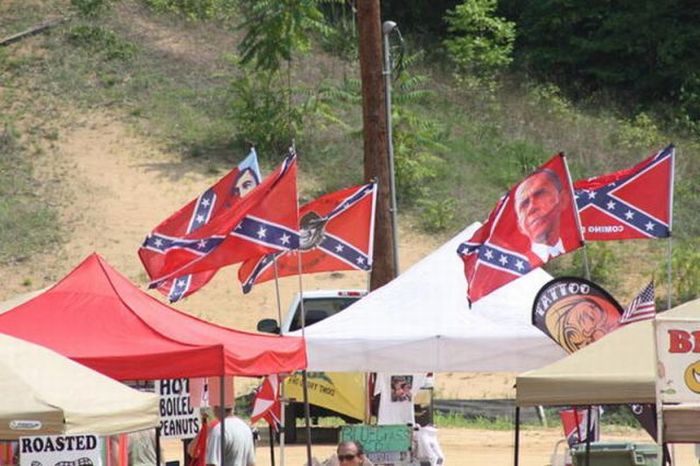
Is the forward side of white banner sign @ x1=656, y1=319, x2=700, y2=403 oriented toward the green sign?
no

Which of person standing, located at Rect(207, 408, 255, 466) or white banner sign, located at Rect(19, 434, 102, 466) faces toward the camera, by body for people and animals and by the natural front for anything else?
the white banner sign

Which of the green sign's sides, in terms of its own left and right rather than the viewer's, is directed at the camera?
front

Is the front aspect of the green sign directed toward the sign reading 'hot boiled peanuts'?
no

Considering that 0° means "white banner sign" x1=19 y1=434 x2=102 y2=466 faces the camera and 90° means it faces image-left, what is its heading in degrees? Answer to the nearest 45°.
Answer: approximately 0°

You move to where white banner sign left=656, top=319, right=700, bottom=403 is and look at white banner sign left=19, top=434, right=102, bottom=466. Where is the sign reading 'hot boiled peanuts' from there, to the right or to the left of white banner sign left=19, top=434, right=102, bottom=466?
right

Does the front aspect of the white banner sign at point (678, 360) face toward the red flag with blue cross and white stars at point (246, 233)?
no

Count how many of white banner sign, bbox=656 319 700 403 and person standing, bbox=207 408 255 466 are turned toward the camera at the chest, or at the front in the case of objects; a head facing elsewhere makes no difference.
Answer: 1

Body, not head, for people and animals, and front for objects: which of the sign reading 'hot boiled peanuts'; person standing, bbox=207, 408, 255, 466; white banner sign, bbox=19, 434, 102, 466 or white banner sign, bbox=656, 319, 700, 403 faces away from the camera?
the person standing

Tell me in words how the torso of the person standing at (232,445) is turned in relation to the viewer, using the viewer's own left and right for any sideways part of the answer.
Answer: facing away from the viewer

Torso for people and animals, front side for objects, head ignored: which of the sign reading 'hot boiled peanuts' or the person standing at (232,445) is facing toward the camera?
the sign reading 'hot boiled peanuts'

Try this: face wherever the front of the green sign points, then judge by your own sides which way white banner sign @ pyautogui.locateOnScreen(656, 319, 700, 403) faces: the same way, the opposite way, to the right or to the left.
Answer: the same way

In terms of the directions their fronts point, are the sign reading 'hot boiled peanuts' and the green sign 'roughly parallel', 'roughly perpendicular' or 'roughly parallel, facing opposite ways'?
roughly parallel

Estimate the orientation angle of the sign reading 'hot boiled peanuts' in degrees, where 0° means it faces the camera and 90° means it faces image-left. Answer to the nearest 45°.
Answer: approximately 0°

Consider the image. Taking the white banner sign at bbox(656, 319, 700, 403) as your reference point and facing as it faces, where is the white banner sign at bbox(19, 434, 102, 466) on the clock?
the white banner sign at bbox(19, 434, 102, 466) is roughly at 3 o'clock from the white banner sign at bbox(656, 319, 700, 403).

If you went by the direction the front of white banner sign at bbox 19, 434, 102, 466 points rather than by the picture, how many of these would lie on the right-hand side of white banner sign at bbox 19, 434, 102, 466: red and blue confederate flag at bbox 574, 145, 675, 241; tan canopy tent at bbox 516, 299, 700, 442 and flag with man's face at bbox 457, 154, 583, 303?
0

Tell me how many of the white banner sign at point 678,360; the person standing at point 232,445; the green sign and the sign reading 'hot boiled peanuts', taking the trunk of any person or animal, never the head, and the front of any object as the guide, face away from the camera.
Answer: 1

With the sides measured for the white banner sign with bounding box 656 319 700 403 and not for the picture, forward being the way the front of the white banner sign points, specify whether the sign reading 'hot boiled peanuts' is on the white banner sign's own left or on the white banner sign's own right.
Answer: on the white banner sign's own right

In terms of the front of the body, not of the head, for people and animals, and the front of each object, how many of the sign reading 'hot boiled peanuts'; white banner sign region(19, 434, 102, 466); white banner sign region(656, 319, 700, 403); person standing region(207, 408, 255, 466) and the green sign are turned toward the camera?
4

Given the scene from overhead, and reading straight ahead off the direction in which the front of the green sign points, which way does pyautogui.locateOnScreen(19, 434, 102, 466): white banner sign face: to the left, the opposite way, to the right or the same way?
the same way
